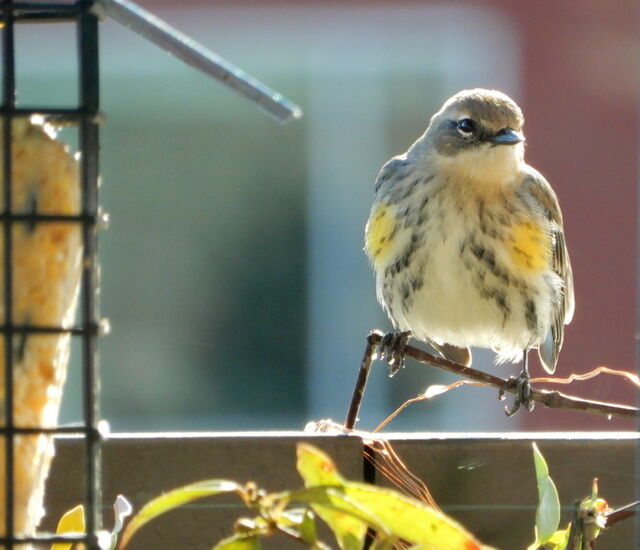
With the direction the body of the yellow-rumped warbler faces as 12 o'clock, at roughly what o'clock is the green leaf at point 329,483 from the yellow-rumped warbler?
The green leaf is roughly at 12 o'clock from the yellow-rumped warbler.

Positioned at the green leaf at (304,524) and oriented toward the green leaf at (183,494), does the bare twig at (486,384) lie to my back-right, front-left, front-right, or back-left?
back-right

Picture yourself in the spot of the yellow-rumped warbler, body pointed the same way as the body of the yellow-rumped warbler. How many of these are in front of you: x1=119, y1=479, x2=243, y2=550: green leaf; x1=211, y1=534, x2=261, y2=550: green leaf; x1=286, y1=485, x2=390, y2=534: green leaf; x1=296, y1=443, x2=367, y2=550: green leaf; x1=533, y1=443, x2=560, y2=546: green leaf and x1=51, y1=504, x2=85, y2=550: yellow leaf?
6

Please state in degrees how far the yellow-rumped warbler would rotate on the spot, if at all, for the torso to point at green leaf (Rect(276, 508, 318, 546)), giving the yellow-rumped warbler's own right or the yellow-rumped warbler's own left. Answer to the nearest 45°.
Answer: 0° — it already faces it

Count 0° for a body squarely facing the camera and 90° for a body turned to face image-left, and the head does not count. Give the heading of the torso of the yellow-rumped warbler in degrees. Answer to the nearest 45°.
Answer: approximately 0°

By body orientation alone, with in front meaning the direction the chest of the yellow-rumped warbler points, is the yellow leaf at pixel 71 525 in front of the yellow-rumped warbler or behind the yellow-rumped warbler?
in front

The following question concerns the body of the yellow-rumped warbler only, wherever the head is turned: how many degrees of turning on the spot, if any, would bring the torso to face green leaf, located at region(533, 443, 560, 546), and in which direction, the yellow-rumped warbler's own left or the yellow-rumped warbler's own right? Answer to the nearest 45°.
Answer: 0° — it already faces it

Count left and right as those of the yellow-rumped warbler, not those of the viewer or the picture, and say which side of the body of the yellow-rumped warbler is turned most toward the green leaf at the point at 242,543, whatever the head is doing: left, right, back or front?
front
